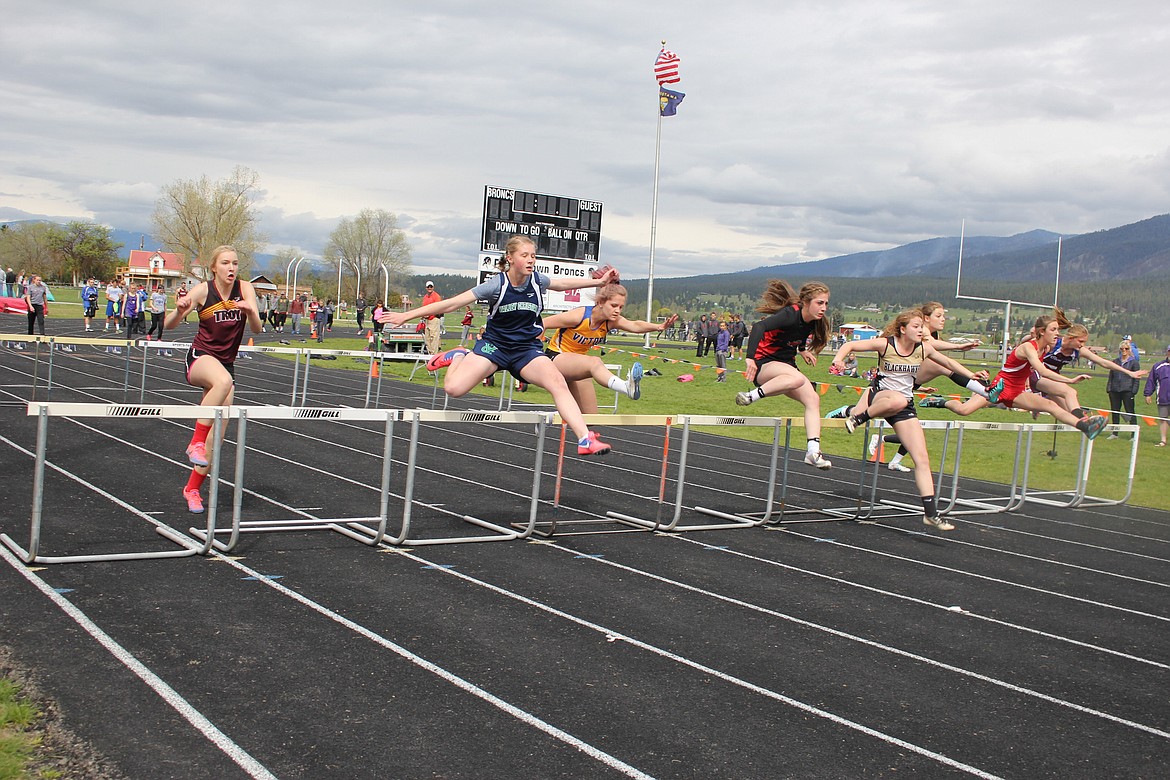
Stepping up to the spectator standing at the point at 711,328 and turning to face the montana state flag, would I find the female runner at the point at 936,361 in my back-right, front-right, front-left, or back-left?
back-left

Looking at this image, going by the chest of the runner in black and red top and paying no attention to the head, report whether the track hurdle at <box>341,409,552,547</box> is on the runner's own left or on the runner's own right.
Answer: on the runner's own right

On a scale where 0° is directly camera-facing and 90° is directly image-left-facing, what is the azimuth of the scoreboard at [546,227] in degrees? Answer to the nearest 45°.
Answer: approximately 0°

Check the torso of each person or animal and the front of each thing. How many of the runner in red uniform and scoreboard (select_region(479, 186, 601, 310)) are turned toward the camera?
1

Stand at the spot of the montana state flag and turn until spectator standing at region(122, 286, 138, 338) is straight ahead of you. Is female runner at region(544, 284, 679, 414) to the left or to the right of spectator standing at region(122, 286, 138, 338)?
left
